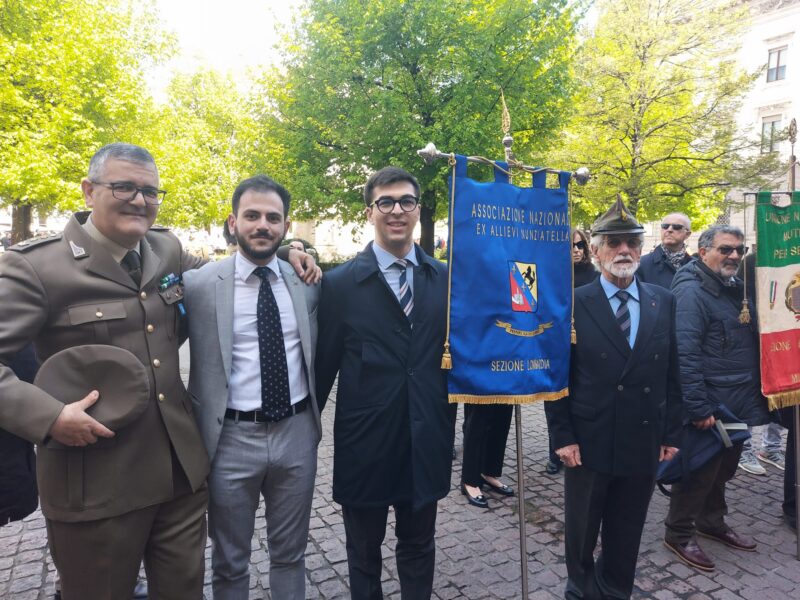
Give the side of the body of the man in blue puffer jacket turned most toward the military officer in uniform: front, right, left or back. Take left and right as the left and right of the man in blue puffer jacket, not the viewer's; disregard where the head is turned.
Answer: right

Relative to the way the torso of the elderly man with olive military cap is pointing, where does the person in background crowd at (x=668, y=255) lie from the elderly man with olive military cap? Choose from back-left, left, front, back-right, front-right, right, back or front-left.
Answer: back

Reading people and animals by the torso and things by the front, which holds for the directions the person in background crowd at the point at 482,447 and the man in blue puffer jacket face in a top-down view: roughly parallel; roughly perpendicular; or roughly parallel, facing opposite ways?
roughly parallel

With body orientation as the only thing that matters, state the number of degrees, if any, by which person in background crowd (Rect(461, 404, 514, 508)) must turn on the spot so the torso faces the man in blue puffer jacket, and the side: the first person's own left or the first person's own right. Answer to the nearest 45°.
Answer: approximately 45° to the first person's own left

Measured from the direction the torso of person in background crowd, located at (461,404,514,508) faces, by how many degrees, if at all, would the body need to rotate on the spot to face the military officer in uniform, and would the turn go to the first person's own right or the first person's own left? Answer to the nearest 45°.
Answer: approximately 90° to the first person's own right

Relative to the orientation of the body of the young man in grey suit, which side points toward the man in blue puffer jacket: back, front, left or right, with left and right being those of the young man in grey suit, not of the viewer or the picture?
left

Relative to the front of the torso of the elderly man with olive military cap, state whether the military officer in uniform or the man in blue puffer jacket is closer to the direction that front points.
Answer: the military officer in uniform

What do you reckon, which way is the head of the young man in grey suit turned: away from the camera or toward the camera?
toward the camera

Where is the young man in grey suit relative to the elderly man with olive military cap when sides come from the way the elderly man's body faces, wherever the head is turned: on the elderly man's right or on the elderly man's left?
on the elderly man's right

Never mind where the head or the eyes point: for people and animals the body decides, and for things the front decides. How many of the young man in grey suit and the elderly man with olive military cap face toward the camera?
2

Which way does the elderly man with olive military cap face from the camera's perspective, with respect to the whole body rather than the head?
toward the camera

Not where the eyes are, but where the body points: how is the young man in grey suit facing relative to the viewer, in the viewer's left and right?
facing the viewer

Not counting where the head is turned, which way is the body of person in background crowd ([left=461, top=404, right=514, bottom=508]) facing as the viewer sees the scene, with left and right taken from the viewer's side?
facing the viewer and to the right of the viewer

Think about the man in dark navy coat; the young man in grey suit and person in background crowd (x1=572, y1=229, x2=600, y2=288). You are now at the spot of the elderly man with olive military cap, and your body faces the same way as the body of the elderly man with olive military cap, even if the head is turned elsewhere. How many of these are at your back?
1

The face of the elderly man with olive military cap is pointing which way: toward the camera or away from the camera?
toward the camera
